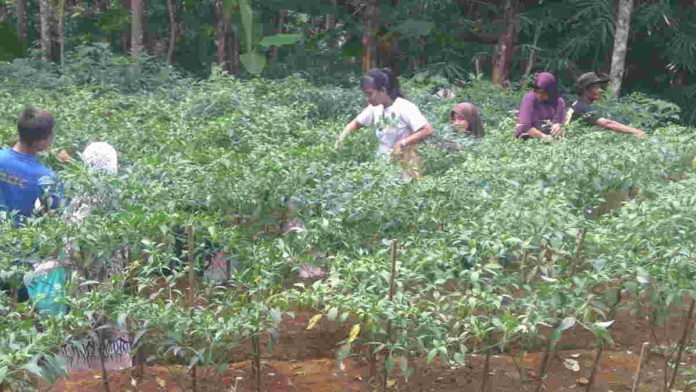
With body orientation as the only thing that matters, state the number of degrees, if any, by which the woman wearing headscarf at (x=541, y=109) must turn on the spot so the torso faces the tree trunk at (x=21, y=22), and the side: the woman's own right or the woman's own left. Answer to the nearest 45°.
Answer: approximately 135° to the woman's own right

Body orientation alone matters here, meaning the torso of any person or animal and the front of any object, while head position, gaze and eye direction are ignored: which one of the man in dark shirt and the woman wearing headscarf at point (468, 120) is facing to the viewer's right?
the man in dark shirt

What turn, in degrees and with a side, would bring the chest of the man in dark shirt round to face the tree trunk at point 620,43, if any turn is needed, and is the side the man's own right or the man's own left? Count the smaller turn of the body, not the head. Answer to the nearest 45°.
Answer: approximately 90° to the man's own left

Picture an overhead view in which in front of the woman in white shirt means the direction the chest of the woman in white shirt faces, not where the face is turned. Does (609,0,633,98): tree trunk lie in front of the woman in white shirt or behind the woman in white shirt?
behind

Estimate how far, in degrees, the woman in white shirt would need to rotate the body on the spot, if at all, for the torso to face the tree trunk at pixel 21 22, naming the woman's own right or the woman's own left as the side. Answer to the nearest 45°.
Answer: approximately 90° to the woman's own right

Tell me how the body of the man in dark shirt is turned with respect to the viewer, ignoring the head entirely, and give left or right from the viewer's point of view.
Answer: facing to the right of the viewer

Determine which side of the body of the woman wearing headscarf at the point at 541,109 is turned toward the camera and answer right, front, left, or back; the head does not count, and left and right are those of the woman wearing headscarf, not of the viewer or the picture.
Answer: front

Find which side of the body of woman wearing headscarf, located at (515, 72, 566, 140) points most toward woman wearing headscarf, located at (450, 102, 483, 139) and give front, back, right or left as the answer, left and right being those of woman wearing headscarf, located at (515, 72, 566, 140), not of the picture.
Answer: right

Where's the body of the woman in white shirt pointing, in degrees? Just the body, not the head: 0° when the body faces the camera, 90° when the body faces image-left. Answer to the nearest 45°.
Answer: approximately 45°

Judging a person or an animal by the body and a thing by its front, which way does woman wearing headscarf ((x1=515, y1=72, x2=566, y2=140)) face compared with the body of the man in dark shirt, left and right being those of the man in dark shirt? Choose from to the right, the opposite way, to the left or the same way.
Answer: to the right
